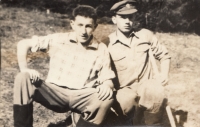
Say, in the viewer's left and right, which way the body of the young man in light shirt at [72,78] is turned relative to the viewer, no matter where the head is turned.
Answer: facing the viewer
